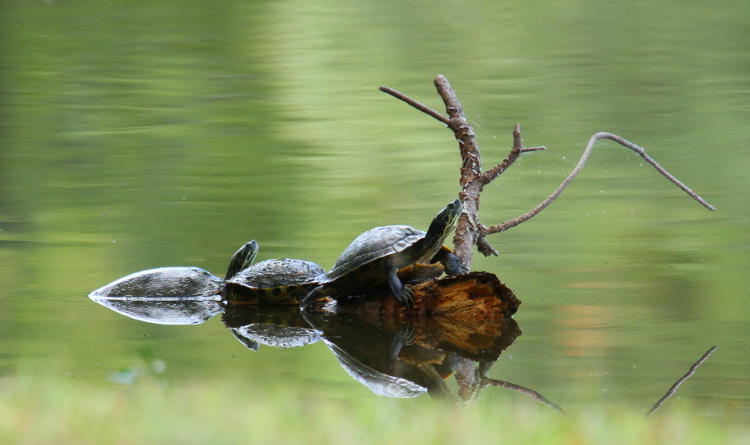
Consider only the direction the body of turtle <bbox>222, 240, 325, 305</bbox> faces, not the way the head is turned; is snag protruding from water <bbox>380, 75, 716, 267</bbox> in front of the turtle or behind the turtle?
behind

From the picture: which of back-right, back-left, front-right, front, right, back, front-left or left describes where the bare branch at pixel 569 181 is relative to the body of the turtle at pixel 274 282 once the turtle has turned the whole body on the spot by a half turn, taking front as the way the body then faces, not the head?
front

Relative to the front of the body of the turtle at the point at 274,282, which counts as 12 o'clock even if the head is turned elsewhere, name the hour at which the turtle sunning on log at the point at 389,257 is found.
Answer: The turtle sunning on log is roughly at 7 o'clock from the turtle.

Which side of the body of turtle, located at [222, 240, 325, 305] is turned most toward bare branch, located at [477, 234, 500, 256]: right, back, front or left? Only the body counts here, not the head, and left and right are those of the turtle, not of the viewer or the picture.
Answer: back
